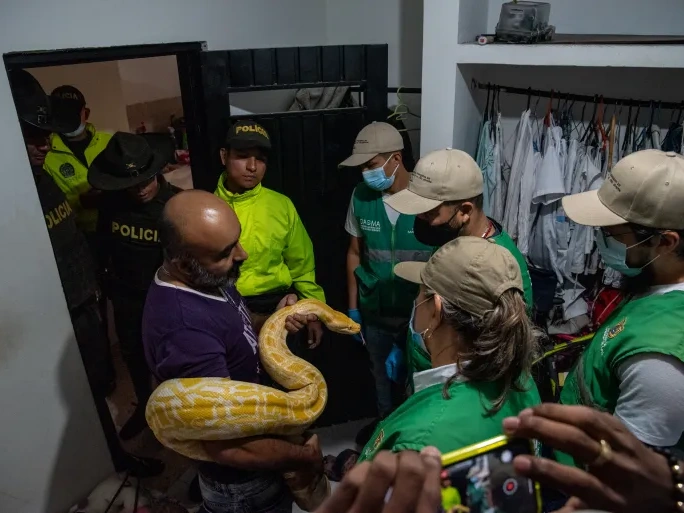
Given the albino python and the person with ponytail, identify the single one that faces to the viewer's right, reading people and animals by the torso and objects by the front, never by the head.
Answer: the albino python

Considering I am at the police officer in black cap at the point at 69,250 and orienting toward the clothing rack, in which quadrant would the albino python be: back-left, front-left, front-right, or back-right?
front-right

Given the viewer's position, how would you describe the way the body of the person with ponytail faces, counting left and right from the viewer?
facing away from the viewer and to the left of the viewer

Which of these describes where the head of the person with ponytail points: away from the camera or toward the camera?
away from the camera

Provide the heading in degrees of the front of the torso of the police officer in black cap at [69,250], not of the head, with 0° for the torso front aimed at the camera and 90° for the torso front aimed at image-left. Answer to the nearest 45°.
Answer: approximately 315°

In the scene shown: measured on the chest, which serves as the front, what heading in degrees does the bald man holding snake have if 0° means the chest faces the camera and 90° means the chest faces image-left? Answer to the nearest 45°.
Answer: approximately 270°

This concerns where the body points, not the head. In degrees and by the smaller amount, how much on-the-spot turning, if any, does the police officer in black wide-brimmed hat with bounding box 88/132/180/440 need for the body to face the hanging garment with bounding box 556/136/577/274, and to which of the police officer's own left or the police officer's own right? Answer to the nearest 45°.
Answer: approximately 45° to the police officer's own left

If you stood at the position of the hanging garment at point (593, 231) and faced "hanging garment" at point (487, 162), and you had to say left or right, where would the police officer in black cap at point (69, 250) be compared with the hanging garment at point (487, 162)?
left

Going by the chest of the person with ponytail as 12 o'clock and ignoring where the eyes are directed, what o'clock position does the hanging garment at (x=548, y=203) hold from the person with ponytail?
The hanging garment is roughly at 2 o'clock from the person with ponytail.

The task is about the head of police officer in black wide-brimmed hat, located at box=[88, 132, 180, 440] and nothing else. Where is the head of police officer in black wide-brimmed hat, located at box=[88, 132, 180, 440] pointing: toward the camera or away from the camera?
toward the camera

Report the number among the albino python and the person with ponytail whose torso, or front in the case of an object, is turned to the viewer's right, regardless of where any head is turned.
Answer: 1

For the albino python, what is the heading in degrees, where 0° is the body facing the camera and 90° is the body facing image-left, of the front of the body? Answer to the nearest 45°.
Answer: approximately 270°
